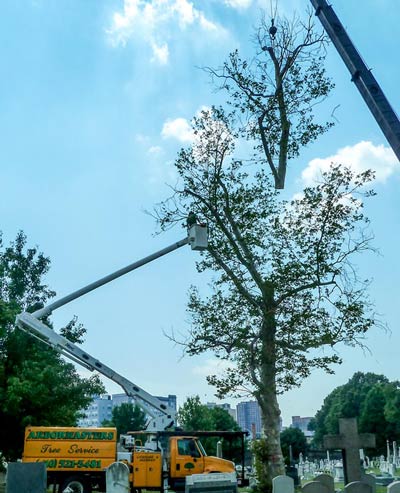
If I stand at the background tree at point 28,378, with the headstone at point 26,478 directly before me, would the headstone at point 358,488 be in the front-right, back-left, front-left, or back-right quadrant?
front-left

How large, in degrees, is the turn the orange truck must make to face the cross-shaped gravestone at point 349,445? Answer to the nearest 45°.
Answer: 0° — it already faces it

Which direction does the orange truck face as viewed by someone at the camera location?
facing to the right of the viewer

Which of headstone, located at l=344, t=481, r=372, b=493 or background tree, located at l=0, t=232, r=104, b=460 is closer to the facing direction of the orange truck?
the headstone

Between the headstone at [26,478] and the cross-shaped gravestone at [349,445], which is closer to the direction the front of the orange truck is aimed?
the cross-shaped gravestone

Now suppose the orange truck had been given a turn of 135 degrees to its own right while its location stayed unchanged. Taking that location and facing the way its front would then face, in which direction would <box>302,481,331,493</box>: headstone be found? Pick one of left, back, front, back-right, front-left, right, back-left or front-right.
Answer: left

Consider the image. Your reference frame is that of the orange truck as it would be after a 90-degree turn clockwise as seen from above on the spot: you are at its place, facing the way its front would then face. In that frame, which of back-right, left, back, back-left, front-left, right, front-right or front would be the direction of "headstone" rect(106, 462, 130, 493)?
front

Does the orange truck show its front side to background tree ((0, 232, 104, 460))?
no

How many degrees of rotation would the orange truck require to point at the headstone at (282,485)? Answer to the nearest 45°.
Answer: approximately 45° to its right
